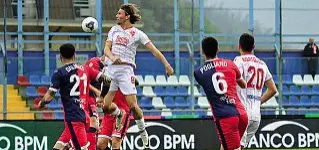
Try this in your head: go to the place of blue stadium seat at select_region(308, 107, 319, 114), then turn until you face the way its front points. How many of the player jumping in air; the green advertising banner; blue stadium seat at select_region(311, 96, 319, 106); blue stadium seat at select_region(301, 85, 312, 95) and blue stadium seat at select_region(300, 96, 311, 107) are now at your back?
3

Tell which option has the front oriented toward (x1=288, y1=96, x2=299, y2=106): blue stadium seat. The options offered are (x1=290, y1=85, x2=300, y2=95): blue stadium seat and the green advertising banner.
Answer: (x1=290, y1=85, x2=300, y2=95): blue stadium seat

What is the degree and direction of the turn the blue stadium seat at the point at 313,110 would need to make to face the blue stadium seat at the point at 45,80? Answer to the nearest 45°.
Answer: approximately 90° to its right

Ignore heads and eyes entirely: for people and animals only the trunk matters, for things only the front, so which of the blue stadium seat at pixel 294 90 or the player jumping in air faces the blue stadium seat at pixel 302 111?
the blue stadium seat at pixel 294 90

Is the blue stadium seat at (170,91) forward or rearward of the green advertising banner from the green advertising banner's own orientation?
rearward

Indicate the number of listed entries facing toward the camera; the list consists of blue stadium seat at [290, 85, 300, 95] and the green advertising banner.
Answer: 2

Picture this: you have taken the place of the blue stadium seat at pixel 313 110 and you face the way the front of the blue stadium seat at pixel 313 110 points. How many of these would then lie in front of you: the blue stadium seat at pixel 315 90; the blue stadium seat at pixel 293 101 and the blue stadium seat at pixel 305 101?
0

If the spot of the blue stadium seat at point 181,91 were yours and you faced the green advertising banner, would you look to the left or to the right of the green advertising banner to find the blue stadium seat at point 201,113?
left

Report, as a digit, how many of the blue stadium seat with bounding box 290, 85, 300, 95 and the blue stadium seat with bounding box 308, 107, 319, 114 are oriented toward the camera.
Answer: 2

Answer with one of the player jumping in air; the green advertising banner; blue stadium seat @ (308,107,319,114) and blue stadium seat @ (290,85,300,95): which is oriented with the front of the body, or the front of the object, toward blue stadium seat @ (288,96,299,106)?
blue stadium seat @ (290,85,300,95)

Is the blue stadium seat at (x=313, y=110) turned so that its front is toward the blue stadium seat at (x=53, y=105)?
no

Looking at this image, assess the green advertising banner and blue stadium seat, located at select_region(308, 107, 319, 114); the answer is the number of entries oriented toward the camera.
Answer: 2

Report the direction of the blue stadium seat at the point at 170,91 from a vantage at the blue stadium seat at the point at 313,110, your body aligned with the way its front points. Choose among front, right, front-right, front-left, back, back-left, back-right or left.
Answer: right

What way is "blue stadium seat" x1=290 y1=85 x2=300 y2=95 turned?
toward the camera

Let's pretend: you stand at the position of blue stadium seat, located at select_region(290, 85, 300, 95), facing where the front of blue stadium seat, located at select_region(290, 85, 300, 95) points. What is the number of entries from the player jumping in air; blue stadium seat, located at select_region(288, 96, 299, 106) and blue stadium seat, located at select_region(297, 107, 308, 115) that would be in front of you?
3

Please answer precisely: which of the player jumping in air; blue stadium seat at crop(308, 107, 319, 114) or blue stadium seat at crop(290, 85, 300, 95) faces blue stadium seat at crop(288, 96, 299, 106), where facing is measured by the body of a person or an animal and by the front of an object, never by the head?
blue stadium seat at crop(290, 85, 300, 95)

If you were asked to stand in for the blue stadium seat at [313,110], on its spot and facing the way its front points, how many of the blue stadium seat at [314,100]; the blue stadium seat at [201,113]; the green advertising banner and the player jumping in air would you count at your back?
1

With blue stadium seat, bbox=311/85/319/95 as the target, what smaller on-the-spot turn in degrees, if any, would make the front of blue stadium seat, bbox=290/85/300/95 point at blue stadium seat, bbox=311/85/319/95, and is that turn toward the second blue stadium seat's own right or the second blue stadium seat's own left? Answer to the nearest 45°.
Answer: approximately 90° to the second blue stadium seat's own left

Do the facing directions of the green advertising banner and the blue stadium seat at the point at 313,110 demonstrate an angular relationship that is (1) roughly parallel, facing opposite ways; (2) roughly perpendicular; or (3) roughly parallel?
roughly parallel

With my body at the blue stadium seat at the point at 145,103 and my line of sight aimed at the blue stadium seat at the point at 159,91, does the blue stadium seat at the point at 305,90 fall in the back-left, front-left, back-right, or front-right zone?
front-right

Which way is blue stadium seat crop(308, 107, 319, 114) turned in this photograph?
toward the camera

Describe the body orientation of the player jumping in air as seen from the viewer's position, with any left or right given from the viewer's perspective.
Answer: facing the viewer and to the left of the viewer

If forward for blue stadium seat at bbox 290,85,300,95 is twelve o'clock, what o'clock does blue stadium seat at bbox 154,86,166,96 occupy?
blue stadium seat at bbox 154,86,166,96 is roughly at 2 o'clock from blue stadium seat at bbox 290,85,300,95.

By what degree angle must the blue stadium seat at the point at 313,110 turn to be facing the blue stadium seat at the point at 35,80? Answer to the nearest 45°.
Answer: approximately 90° to its right

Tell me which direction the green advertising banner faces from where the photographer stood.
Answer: facing the viewer
